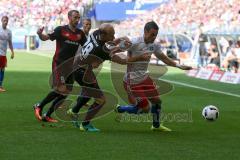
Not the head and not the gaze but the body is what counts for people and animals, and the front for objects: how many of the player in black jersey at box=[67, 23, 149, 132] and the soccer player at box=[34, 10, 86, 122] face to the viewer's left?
0

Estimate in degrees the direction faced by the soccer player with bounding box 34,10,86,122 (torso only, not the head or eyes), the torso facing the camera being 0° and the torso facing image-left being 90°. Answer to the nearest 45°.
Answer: approximately 315°

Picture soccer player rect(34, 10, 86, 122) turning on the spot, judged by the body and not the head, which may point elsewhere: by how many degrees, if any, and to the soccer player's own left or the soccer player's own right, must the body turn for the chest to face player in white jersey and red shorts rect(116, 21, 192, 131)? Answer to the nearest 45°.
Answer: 0° — they already face them

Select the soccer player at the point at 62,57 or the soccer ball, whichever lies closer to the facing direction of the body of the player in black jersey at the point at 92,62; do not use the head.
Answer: the soccer ball

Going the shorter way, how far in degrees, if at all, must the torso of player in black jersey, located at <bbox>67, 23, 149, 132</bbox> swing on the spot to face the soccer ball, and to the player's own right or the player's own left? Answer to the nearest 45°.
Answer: approximately 45° to the player's own right

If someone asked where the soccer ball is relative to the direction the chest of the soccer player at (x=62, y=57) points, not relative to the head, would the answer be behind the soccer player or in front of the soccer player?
in front

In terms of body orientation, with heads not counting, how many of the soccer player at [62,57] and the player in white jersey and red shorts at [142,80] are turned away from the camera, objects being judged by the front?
0

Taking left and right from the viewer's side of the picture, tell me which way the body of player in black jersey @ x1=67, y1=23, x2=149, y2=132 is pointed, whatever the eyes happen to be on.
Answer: facing away from the viewer and to the right of the viewer

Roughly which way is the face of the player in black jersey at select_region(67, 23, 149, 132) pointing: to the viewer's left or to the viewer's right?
to the viewer's right

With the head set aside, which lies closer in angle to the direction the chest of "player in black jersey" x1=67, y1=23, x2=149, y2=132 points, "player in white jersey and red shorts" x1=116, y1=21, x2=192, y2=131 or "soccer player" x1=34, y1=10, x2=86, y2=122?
the player in white jersey and red shorts

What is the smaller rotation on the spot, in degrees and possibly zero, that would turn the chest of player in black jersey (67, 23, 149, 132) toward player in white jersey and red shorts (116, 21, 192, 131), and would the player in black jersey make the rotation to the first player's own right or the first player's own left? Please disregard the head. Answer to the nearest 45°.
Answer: approximately 45° to the first player's own right
